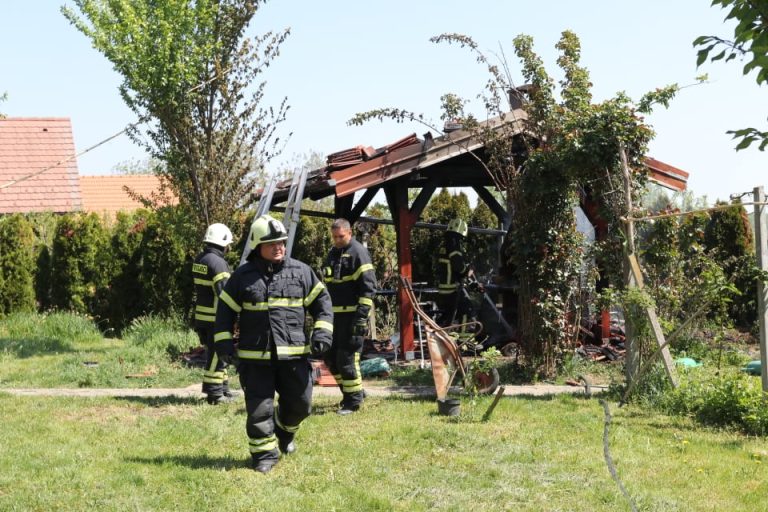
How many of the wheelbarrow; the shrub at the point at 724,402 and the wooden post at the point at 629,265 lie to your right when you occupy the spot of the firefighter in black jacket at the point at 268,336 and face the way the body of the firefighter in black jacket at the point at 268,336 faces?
0

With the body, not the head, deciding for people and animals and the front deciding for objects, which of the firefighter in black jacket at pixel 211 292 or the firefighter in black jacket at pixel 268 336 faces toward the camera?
the firefighter in black jacket at pixel 268 336

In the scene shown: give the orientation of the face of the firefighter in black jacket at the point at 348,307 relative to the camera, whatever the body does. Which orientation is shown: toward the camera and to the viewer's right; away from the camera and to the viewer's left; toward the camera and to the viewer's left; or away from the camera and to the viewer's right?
toward the camera and to the viewer's left

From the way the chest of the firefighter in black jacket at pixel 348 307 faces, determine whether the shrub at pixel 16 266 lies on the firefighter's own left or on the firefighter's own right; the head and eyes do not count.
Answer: on the firefighter's own right

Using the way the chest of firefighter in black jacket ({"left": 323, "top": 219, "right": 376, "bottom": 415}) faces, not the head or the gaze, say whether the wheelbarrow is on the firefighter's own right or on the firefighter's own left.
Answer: on the firefighter's own left

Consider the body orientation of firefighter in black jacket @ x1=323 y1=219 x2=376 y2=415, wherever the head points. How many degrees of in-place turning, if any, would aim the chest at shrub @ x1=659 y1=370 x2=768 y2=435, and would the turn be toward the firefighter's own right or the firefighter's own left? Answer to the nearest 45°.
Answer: approximately 135° to the firefighter's own left

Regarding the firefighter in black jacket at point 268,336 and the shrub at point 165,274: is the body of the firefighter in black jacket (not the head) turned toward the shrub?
no

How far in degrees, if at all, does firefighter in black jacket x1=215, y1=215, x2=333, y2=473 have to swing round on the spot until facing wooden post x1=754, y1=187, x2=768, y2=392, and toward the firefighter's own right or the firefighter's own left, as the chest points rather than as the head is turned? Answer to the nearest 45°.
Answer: approximately 90° to the firefighter's own left

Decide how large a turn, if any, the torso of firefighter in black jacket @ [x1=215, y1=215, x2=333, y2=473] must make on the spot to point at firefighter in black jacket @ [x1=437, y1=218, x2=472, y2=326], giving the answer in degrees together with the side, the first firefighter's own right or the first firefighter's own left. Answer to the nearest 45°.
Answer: approximately 135° to the first firefighter's own left

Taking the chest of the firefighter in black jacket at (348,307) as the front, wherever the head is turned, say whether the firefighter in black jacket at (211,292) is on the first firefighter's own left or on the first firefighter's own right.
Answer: on the first firefighter's own right

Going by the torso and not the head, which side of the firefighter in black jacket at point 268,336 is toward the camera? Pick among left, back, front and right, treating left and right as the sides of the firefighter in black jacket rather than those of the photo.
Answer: front
